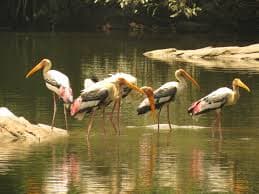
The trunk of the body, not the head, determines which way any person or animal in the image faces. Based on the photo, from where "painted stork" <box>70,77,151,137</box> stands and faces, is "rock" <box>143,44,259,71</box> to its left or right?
on its left

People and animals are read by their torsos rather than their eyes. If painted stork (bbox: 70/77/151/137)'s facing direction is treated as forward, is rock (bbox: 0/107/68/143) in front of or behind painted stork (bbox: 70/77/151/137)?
behind

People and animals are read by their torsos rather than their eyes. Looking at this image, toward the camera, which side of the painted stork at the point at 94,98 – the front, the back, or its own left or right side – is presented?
right
